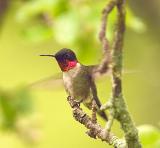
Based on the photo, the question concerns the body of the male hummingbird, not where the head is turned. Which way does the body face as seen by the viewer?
to the viewer's left
